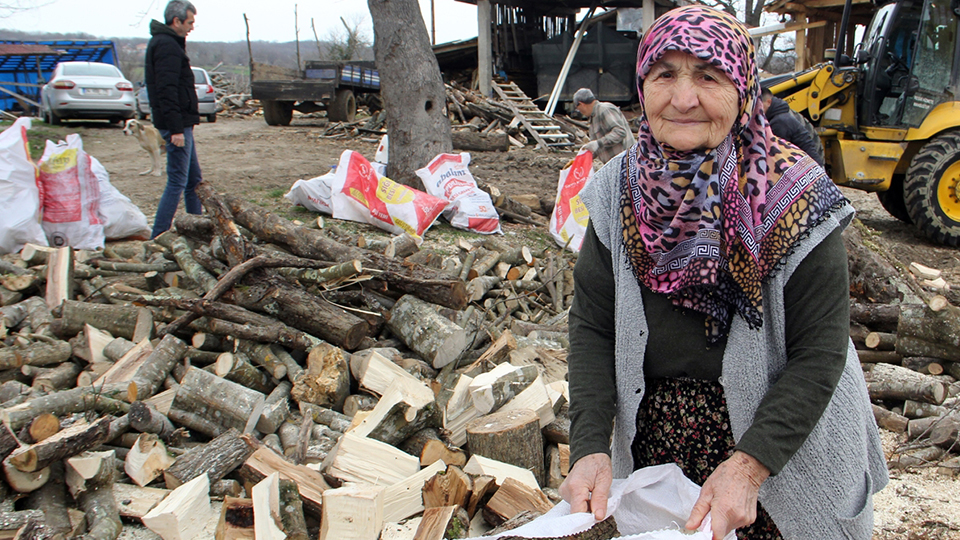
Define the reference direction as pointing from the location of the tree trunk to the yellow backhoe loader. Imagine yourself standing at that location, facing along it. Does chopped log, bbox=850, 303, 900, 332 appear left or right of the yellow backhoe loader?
right

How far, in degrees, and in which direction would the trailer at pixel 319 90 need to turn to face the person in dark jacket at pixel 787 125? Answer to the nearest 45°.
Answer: approximately 135° to its right

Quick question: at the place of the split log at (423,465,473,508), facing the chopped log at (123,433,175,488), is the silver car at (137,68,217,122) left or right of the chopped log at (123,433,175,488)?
right

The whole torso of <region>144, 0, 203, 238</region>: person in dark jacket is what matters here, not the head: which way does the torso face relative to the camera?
to the viewer's right

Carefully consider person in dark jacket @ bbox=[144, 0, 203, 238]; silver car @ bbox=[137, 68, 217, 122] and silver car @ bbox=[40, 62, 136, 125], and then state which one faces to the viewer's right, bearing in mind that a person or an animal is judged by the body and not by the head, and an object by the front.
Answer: the person in dark jacket

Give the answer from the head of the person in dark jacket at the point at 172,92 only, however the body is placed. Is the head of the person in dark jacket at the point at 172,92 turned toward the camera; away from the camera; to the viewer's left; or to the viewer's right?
to the viewer's right

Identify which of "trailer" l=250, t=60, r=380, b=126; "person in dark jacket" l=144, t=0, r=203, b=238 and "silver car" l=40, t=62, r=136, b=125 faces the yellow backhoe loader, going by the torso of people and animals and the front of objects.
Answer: the person in dark jacket
